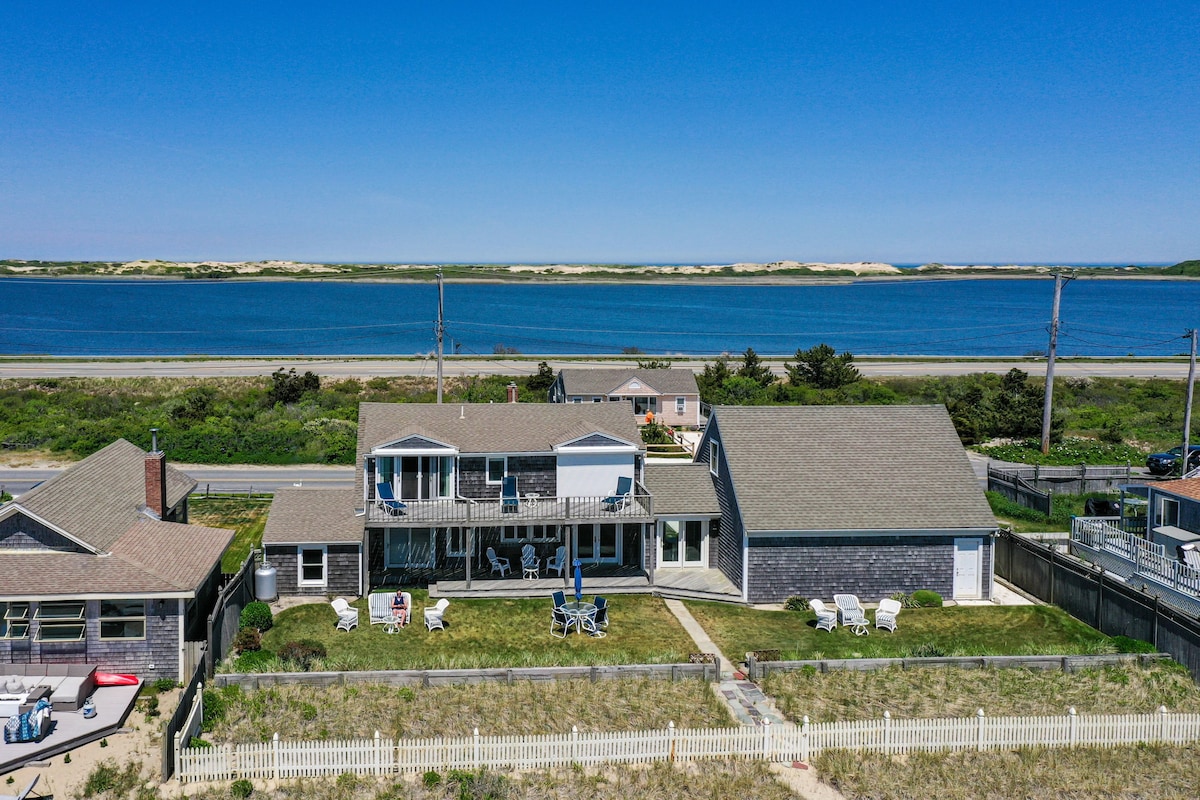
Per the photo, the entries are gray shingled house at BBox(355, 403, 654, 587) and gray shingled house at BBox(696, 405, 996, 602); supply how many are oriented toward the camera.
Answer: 2

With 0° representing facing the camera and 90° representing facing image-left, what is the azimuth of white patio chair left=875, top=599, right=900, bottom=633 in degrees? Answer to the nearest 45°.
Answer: approximately 45°

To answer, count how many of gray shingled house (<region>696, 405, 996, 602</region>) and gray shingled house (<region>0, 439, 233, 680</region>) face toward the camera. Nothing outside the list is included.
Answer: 2

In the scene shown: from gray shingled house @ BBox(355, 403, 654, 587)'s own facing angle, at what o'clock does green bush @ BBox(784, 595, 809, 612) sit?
The green bush is roughly at 10 o'clock from the gray shingled house.

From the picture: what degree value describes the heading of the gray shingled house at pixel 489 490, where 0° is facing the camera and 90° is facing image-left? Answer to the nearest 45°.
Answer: approximately 0°

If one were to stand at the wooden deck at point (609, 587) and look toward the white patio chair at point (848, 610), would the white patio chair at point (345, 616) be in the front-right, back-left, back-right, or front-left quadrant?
back-right

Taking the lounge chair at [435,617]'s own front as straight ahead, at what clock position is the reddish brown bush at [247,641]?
The reddish brown bush is roughly at 1 o'clock from the lounge chair.

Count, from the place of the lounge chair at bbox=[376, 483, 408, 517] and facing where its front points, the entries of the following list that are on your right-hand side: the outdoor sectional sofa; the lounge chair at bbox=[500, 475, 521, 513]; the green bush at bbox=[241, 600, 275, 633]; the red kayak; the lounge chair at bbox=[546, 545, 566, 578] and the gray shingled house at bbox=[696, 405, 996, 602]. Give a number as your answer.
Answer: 3

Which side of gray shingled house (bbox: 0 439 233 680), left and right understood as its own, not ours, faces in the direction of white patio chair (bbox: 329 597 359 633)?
left

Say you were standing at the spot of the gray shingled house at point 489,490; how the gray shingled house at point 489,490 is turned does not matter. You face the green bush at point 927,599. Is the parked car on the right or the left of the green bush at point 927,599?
left

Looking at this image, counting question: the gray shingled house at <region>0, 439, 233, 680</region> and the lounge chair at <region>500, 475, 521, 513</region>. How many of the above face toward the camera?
2

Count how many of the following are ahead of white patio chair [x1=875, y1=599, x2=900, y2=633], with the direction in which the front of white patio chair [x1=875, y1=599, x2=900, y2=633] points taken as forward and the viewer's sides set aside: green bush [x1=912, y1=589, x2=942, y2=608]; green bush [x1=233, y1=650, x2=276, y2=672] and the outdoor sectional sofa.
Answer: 2

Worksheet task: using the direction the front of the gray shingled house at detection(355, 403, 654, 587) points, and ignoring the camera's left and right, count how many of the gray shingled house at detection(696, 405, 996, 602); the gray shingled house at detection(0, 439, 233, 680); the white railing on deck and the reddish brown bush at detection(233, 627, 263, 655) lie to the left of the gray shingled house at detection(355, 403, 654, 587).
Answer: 2

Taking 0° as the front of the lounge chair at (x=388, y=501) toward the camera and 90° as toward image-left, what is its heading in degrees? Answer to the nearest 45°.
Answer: approximately 315°
